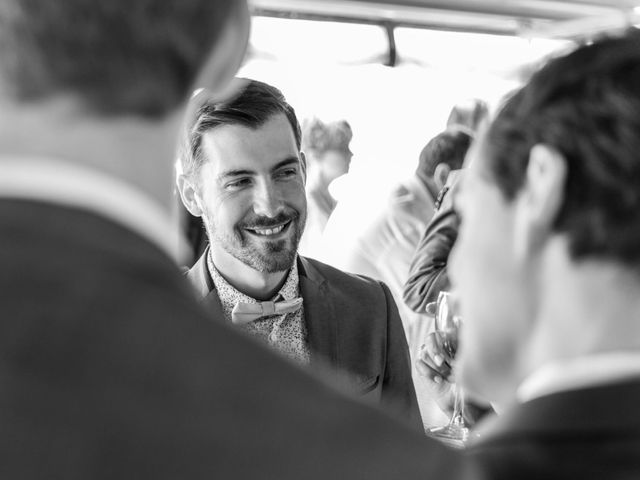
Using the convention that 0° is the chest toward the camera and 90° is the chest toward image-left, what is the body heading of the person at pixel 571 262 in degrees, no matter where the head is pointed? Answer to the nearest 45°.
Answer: approximately 135°

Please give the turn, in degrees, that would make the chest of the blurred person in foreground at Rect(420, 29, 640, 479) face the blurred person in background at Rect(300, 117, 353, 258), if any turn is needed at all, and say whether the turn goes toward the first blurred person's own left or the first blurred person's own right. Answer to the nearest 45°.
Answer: approximately 45° to the first blurred person's own right

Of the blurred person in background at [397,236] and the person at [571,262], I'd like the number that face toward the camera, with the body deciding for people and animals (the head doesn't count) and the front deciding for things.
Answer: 0

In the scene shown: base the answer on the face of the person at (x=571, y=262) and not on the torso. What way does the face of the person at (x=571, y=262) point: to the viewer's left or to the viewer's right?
to the viewer's left

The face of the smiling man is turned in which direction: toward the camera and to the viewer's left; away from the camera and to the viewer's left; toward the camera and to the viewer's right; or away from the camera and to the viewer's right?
toward the camera and to the viewer's right

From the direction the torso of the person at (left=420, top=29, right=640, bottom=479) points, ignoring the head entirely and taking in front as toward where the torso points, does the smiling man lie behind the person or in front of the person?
in front

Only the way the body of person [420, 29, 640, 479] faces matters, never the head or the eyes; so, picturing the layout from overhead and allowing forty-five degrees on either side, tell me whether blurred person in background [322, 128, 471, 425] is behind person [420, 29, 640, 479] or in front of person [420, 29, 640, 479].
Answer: in front

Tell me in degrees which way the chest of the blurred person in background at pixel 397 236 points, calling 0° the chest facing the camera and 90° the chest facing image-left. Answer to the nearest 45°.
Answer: approximately 225°
